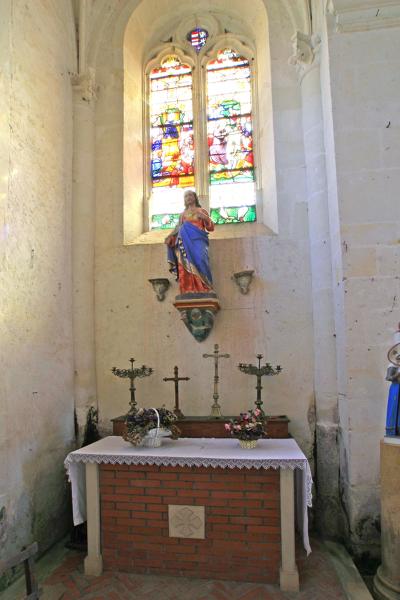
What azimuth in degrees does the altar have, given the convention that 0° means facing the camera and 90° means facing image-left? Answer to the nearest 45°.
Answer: approximately 0°

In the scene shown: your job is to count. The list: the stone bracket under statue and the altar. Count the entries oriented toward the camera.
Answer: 2

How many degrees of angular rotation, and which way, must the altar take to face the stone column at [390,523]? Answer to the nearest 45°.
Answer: approximately 90° to its left

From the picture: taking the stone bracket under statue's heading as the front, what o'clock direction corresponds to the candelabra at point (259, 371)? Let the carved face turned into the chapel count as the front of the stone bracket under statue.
The candelabra is roughly at 10 o'clock from the stone bracket under statue.

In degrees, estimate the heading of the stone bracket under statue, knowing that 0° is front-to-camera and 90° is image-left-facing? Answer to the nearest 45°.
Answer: approximately 0°
